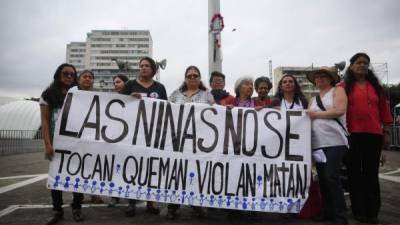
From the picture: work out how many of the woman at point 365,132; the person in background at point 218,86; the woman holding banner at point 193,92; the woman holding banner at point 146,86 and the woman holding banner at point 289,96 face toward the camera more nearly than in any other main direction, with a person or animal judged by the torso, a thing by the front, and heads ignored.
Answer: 5

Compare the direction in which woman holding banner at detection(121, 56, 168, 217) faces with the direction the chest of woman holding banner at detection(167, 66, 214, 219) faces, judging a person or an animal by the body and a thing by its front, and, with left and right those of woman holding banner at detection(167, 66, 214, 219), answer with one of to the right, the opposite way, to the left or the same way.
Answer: the same way

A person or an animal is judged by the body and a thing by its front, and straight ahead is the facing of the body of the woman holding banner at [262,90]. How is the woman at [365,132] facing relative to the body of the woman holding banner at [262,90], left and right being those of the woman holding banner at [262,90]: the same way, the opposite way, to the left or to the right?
the same way

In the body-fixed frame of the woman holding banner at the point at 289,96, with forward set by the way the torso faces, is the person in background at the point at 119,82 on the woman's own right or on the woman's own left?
on the woman's own right

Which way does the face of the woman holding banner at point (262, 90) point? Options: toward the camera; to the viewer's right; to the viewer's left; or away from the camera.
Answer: toward the camera

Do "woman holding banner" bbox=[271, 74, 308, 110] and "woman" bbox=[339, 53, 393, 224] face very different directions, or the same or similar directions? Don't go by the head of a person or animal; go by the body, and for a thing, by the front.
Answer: same or similar directions

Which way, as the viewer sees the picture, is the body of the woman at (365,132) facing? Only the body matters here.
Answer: toward the camera

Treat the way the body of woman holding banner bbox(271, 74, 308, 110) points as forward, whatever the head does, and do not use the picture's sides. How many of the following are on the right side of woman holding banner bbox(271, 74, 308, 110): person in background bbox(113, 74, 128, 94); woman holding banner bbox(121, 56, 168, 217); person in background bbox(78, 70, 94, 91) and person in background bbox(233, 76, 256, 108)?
4

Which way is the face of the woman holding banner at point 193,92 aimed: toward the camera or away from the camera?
toward the camera

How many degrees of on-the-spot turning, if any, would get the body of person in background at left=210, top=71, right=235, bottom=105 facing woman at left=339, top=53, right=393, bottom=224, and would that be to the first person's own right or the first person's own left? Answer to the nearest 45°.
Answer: approximately 45° to the first person's own left

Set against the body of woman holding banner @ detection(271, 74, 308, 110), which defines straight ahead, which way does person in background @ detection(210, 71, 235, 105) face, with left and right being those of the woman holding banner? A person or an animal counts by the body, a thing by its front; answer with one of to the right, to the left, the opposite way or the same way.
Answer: the same way

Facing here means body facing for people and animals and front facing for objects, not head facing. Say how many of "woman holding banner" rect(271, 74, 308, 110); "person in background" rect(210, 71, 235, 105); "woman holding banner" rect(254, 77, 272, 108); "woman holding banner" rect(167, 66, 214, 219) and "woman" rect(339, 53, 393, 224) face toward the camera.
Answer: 5

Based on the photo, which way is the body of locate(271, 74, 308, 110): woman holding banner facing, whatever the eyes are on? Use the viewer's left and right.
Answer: facing the viewer

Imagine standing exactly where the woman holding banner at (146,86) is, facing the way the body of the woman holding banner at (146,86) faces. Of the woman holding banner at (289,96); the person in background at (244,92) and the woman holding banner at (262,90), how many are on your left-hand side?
3

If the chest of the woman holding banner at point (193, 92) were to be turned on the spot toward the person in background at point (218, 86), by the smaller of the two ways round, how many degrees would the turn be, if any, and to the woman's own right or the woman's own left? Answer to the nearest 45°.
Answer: approximately 180°

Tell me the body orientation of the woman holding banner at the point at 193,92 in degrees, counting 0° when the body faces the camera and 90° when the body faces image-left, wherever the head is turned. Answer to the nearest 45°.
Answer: approximately 0°

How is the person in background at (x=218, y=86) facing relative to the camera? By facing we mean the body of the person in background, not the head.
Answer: toward the camera
